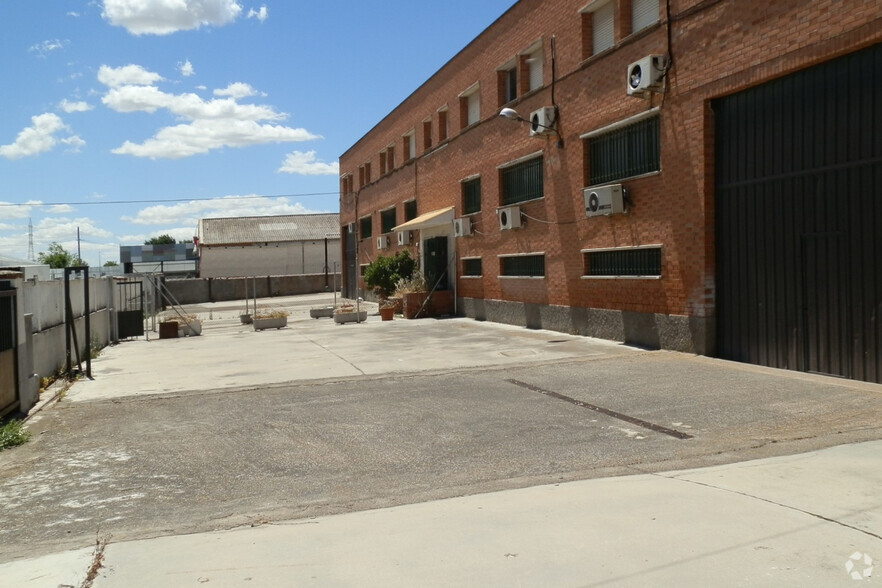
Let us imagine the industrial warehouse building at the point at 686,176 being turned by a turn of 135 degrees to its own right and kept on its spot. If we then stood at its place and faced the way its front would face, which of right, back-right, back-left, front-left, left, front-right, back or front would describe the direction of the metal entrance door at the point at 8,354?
back-left

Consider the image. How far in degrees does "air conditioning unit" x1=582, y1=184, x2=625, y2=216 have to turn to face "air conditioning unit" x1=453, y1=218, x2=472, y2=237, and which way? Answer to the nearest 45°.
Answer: approximately 90° to its right

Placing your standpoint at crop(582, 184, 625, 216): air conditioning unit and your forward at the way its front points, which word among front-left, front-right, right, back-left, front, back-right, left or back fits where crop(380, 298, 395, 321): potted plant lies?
right

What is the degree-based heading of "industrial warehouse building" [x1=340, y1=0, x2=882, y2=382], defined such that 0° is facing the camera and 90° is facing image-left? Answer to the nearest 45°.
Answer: approximately 45°

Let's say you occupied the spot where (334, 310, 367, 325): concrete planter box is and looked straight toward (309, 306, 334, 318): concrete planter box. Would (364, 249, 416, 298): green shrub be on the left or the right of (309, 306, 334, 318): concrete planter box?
right

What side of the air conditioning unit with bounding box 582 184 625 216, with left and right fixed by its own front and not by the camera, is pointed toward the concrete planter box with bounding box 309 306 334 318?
right

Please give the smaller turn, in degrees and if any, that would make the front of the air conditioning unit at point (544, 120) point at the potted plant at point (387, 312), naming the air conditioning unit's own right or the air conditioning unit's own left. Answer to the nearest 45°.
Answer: approximately 90° to the air conditioning unit's own right

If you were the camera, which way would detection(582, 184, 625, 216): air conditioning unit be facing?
facing the viewer and to the left of the viewer

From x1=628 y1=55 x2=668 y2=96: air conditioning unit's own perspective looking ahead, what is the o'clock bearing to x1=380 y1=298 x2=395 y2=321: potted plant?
The potted plant is roughly at 3 o'clock from the air conditioning unit.

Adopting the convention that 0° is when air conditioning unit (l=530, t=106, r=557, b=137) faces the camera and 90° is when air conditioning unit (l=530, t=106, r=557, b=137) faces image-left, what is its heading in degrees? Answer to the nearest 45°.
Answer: approximately 45°

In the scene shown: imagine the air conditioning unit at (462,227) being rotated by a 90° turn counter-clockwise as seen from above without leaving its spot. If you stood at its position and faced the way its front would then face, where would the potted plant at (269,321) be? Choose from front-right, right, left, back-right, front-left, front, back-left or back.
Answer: back-right

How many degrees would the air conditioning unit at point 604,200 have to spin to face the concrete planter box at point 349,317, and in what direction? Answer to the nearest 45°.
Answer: approximately 90° to its right

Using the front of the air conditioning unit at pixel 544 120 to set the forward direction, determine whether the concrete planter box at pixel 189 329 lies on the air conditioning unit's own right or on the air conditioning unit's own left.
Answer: on the air conditioning unit's own right
